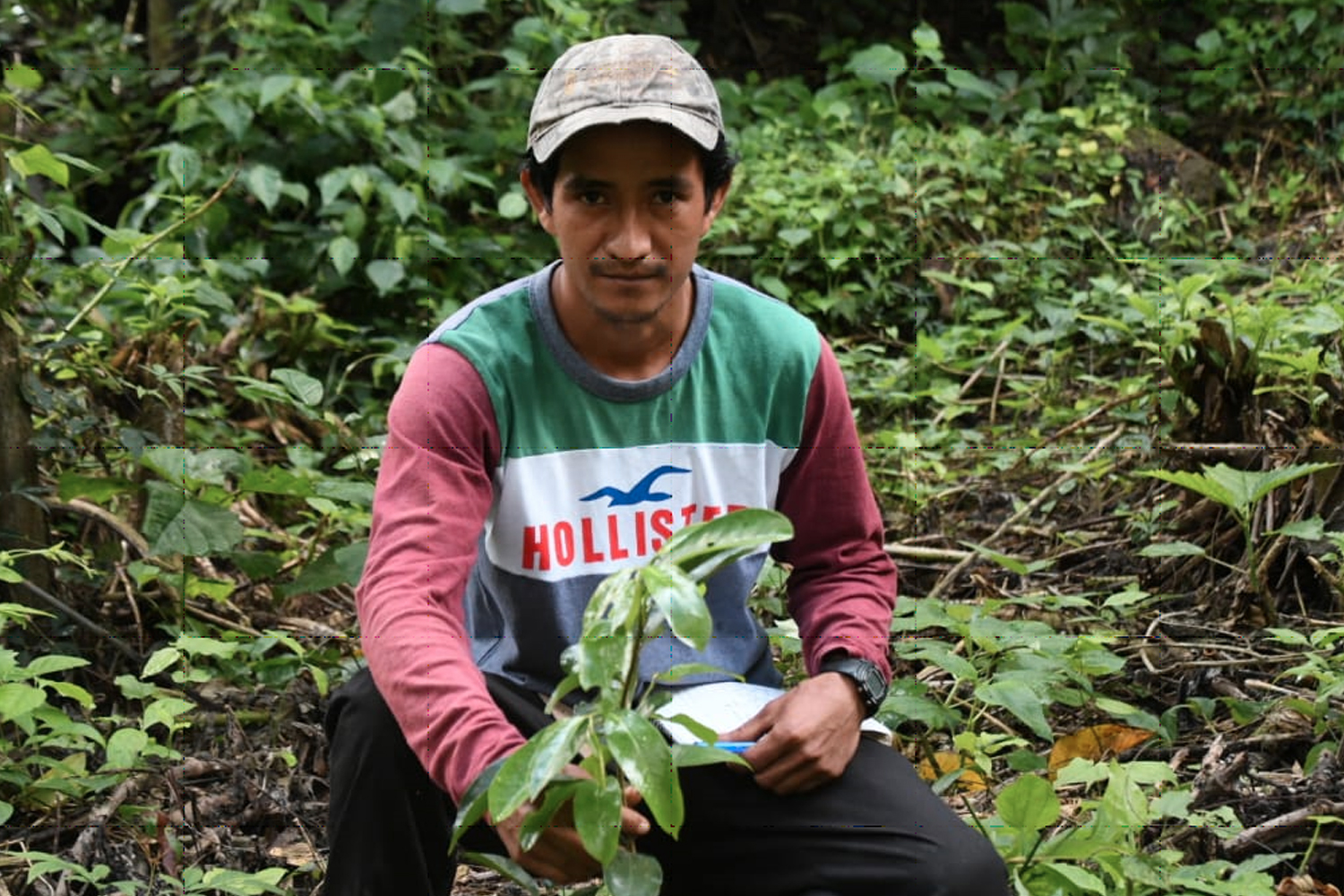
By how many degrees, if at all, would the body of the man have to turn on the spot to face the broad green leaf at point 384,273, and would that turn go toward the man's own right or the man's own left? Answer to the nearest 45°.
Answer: approximately 180°

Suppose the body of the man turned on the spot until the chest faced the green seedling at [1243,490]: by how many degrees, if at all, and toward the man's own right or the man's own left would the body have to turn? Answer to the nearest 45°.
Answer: approximately 135° to the man's own left

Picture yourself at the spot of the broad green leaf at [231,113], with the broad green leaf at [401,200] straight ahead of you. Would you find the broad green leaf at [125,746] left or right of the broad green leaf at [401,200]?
right

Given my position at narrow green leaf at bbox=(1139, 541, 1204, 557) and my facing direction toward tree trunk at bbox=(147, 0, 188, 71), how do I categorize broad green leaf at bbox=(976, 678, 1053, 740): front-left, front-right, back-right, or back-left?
back-left

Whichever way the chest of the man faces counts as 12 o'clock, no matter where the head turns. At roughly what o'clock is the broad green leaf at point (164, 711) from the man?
The broad green leaf is roughly at 4 o'clock from the man.

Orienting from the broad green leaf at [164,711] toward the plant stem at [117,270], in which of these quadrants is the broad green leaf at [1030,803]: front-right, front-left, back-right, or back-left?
back-right

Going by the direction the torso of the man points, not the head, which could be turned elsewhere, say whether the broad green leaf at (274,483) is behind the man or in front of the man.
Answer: behind

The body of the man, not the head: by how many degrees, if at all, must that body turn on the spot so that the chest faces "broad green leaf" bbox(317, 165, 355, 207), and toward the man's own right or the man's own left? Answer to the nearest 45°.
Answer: approximately 180°

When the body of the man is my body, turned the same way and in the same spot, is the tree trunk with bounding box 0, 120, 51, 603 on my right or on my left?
on my right

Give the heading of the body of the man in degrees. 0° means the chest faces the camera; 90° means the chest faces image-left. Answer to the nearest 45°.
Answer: approximately 0°

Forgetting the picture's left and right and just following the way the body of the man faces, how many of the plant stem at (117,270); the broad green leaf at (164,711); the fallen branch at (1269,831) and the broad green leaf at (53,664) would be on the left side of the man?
1

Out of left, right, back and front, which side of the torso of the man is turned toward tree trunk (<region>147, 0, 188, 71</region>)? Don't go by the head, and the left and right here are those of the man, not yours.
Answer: back

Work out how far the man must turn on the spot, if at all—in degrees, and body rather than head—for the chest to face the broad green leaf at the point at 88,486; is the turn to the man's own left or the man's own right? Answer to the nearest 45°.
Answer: approximately 135° to the man's own right

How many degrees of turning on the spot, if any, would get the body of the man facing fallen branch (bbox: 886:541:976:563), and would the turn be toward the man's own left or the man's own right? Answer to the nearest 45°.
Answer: approximately 135° to the man's own left

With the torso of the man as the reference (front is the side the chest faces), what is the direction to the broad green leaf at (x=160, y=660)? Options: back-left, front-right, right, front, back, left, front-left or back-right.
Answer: back-right

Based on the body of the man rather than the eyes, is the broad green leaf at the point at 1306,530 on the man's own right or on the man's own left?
on the man's own left
